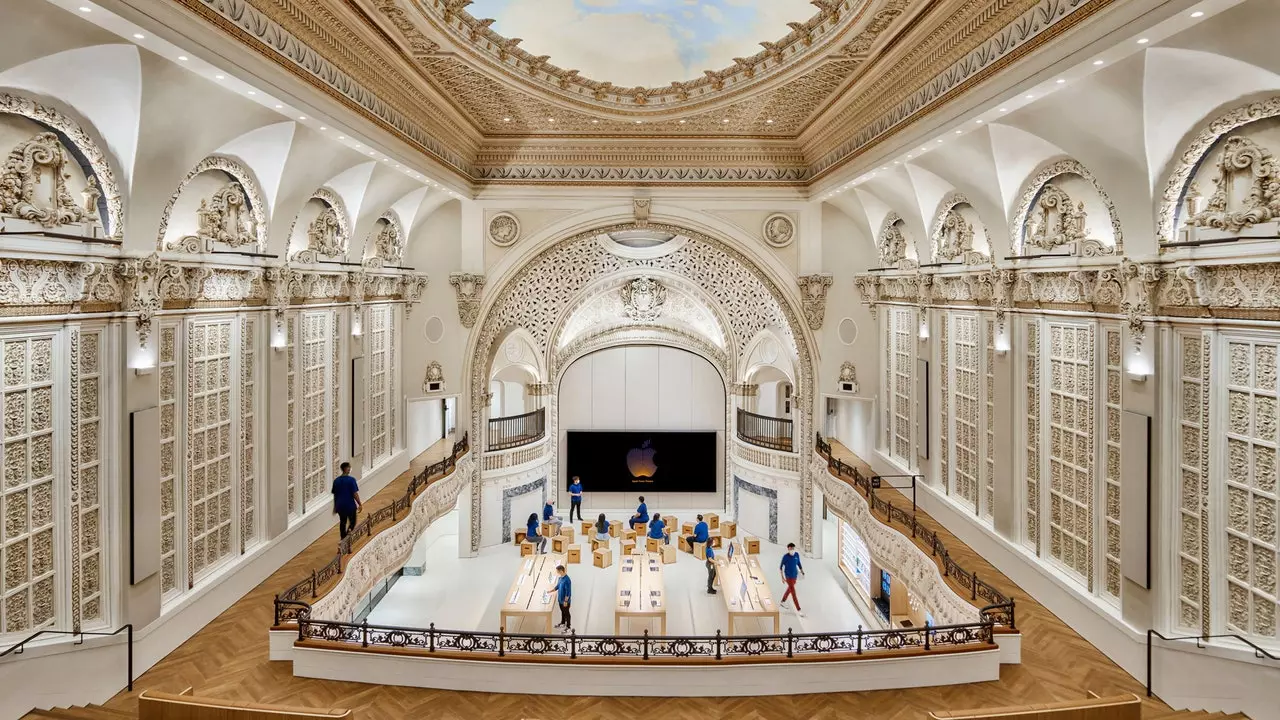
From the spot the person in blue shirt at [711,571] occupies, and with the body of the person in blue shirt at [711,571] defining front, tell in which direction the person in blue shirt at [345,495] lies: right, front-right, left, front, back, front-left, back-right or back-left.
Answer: back-right

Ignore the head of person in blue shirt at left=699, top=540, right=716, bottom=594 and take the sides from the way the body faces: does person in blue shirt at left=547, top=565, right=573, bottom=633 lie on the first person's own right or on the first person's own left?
on the first person's own right

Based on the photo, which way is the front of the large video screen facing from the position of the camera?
facing the viewer

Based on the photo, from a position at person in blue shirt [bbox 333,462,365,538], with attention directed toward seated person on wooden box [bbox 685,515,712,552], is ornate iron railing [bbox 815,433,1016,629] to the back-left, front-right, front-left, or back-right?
front-right

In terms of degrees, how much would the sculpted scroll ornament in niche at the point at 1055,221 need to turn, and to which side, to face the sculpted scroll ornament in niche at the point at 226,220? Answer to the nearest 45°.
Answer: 0° — it already faces it

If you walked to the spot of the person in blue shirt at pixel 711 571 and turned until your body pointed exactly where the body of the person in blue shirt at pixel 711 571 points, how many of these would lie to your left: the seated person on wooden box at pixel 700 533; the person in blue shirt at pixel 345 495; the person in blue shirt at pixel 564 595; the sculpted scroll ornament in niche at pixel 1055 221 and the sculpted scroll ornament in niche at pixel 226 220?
1

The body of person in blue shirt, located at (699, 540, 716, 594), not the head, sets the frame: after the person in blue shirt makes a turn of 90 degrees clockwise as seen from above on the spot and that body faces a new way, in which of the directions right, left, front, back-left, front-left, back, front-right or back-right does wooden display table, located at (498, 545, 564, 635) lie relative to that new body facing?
front-right

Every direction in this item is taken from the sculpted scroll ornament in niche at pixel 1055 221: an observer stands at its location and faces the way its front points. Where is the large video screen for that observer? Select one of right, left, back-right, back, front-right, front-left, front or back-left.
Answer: right

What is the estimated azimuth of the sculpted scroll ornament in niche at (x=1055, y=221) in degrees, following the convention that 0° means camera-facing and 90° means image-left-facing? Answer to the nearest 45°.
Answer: approximately 45°

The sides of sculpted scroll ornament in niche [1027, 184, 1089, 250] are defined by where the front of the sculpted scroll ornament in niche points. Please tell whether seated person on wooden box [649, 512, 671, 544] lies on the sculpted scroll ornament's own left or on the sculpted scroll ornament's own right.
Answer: on the sculpted scroll ornament's own right

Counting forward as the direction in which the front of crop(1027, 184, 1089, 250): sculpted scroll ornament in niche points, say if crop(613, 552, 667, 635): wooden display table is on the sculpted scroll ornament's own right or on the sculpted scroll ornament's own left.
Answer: on the sculpted scroll ornament's own right
